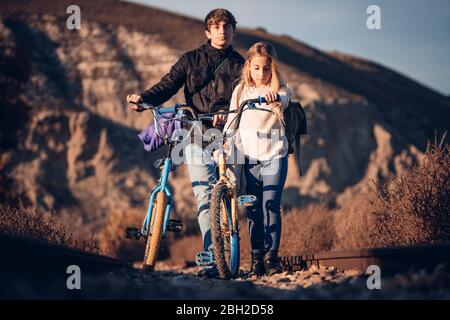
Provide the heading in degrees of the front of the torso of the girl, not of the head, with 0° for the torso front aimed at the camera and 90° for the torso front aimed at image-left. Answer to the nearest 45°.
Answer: approximately 0°

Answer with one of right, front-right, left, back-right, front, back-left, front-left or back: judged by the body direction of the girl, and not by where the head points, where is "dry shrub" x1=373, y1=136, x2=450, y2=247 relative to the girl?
back-left

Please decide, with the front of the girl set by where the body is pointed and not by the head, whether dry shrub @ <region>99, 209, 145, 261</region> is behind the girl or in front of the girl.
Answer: behind

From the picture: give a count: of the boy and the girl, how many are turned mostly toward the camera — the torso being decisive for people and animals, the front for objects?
2

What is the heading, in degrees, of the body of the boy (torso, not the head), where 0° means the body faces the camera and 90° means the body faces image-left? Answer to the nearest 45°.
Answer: approximately 0°
